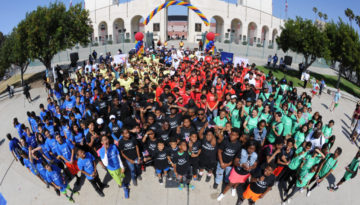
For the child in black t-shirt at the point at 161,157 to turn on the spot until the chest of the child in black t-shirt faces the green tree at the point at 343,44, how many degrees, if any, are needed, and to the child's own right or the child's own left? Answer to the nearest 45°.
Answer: approximately 135° to the child's own left

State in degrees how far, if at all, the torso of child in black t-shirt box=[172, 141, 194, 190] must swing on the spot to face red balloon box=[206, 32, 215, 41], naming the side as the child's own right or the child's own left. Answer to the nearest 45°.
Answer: approximately 180°

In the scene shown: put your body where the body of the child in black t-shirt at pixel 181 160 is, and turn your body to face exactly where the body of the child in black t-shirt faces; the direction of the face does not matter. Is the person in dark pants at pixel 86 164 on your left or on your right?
on your right

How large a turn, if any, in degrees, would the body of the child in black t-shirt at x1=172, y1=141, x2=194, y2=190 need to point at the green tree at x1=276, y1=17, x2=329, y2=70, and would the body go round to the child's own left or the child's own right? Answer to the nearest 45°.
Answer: approximately 135° to the child's own left

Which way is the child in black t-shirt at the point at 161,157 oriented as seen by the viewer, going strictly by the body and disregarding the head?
toward the camera

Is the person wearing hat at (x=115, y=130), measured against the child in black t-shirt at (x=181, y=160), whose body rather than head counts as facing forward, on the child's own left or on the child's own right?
on the child's own right

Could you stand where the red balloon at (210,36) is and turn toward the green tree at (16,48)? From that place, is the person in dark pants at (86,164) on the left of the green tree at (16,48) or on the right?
left

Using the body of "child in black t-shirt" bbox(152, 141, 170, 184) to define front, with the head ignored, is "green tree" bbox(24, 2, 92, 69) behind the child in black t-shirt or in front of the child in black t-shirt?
behind

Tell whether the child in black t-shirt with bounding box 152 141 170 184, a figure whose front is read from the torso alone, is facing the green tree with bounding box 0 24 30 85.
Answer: no

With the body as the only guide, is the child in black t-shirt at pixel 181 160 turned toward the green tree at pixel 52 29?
no

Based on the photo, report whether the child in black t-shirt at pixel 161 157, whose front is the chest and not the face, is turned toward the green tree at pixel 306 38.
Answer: no

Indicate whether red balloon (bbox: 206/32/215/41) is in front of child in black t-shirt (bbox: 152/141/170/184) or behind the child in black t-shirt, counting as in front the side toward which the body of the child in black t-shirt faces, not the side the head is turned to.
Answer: behind

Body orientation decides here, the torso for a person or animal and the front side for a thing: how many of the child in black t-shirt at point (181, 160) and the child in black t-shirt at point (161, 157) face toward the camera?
2

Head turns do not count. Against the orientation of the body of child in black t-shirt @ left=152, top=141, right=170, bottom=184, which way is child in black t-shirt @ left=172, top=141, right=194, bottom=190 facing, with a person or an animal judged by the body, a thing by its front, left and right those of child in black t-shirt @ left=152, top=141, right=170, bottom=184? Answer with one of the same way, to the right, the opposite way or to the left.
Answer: the same way

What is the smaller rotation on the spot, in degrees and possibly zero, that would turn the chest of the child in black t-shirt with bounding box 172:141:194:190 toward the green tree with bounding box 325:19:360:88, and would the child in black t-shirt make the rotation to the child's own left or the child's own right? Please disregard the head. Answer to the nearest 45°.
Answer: approximately 135° to the child's own left

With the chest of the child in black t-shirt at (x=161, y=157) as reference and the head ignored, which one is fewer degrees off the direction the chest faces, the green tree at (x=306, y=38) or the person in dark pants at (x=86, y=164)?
the person in dark pants

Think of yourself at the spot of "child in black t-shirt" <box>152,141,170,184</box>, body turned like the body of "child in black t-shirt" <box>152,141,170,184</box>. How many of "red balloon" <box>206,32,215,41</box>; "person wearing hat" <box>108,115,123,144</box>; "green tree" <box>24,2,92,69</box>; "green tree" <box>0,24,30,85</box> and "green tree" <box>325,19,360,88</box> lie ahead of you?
0
